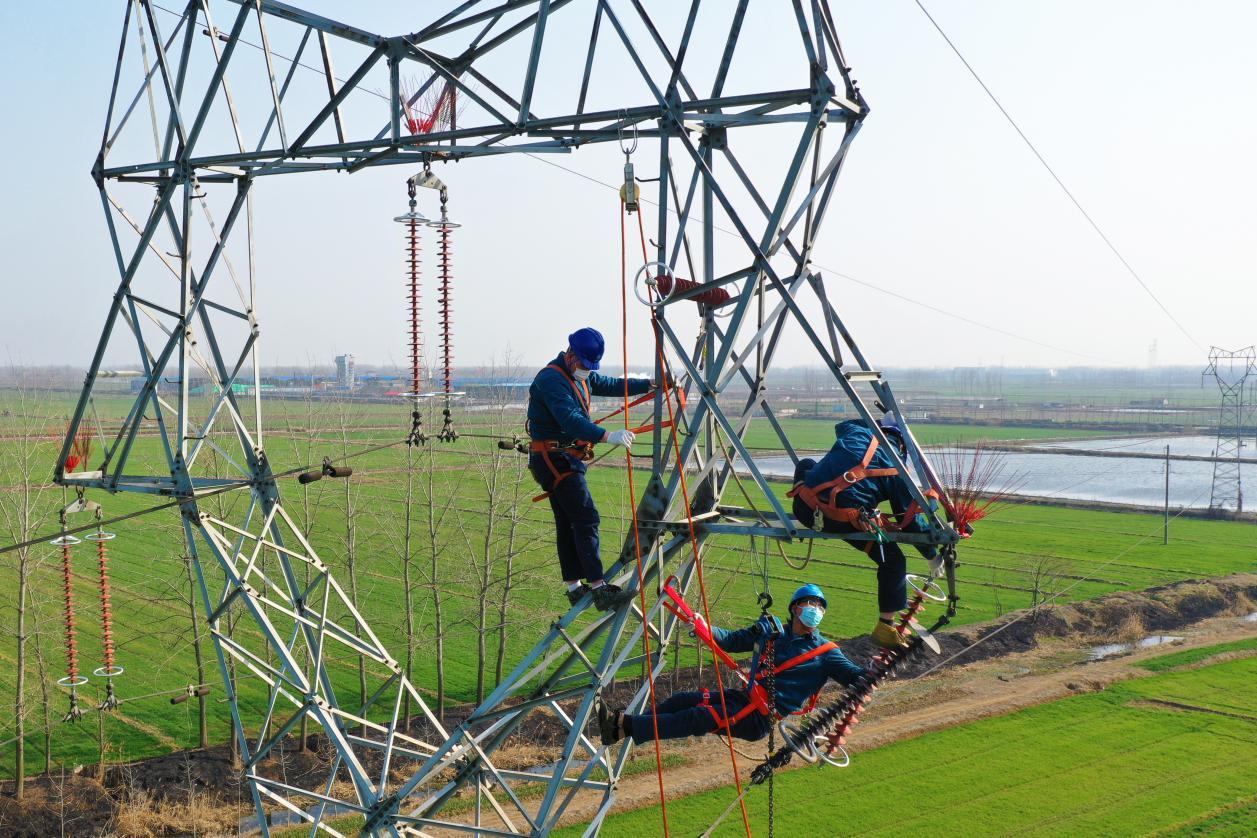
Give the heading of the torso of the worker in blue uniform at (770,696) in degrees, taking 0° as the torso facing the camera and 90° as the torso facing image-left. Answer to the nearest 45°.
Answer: approximately 45°

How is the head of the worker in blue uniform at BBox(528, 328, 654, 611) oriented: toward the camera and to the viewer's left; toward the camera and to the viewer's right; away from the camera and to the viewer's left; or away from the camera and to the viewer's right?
toward the camera and to the viewer's right

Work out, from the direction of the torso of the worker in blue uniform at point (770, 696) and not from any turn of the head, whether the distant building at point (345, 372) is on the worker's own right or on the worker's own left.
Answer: on the worker's own right

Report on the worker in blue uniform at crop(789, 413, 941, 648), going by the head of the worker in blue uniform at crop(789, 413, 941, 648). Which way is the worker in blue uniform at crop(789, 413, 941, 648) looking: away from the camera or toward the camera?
away from the camera
